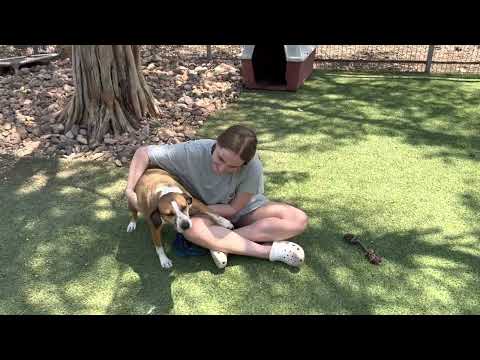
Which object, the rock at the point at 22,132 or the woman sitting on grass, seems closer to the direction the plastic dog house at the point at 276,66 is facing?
the woman sitting on grass

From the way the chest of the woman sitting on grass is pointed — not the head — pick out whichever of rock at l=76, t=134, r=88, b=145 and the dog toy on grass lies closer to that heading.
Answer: the dog toy on grass

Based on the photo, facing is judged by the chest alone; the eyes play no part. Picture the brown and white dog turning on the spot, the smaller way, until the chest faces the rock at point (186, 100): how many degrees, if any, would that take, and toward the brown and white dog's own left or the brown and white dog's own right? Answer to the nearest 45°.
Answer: approximately 135° to the brown and white dog's own left

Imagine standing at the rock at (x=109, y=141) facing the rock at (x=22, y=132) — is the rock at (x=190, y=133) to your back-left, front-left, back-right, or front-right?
back-right

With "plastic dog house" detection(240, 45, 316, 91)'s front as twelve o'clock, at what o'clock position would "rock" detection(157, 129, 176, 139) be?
The rock is roughly at 1 o'clock from the plastic dog house.

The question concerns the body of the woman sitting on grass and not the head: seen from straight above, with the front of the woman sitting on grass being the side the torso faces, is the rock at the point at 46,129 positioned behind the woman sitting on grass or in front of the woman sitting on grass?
behind

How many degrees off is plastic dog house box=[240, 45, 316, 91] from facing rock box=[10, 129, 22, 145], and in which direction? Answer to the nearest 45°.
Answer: approximately 45° to its right

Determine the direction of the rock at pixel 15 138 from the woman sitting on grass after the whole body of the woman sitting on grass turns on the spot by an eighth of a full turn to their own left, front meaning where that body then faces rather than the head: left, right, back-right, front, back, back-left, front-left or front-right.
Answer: back

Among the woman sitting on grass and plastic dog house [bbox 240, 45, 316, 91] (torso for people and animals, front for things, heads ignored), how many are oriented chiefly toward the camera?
2

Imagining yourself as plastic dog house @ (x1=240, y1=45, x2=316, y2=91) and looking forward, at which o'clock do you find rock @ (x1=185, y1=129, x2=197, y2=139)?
The rock is roughly at 1 o'clock from the plastic dog house.
